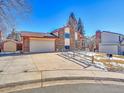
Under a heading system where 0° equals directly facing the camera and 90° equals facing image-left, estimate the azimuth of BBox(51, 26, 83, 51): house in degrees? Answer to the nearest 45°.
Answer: approximately 0°

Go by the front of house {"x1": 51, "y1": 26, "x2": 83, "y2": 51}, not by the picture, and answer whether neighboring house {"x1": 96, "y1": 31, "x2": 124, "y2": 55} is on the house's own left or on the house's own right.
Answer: on the house's own left
